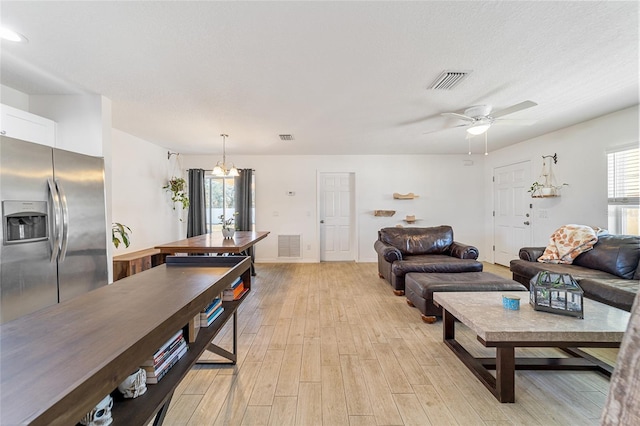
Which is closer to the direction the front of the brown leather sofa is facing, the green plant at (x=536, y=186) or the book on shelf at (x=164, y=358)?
the book on shelf

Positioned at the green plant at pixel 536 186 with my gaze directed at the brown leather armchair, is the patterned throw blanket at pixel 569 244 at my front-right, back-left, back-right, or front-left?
front-left

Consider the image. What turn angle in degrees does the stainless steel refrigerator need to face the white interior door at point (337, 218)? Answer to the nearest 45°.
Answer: approximately 45° to its left

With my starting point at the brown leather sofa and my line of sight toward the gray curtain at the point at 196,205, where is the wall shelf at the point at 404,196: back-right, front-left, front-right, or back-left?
front-right

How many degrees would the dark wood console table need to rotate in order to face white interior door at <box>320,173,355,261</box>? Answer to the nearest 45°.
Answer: approximately 90° to its left

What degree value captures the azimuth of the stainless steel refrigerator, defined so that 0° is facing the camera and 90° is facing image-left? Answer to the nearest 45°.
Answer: approximately 315°

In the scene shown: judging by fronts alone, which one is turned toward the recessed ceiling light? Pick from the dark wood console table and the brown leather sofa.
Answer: the brown leather sofa

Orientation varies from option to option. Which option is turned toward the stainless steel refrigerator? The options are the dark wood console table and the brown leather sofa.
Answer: the brown leather sofa

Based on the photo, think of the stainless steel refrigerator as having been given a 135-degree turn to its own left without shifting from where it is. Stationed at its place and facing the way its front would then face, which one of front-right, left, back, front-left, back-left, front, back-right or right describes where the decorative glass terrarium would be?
back-right

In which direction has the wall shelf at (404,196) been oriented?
toward the camera

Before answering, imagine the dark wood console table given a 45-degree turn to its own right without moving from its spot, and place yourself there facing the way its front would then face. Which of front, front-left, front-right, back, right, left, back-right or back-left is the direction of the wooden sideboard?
back

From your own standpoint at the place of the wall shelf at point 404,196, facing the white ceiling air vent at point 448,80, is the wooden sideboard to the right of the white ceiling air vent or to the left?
right

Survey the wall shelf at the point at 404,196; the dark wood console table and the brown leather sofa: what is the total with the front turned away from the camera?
0

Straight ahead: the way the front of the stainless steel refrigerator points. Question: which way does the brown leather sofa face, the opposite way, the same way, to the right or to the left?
the opposite way

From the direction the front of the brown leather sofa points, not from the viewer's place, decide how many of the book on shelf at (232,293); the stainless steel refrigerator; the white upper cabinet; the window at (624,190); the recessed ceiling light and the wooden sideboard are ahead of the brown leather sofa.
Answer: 5

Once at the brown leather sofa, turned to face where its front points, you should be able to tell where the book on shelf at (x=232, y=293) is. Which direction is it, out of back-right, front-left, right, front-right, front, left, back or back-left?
front

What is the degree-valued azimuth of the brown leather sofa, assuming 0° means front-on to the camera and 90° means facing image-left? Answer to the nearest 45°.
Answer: approximately 45°

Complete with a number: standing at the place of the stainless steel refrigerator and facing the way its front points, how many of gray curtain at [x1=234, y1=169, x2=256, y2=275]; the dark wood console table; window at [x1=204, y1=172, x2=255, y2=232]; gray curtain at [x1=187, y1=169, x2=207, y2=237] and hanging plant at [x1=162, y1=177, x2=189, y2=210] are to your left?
4

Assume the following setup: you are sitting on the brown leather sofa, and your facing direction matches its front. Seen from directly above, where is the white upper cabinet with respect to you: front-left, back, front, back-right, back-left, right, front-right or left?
front
